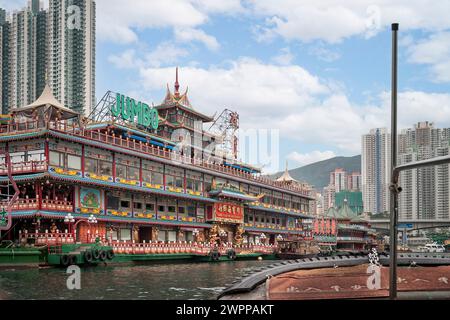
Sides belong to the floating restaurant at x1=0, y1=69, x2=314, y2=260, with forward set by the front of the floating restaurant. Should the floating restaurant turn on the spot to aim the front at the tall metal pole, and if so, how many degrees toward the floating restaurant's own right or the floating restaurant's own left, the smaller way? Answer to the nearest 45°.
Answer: approximately 45° to the floating restaurant's own right

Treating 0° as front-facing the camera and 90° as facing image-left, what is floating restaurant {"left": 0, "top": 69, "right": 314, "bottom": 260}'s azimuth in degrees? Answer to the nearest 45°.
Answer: approximately 315°
